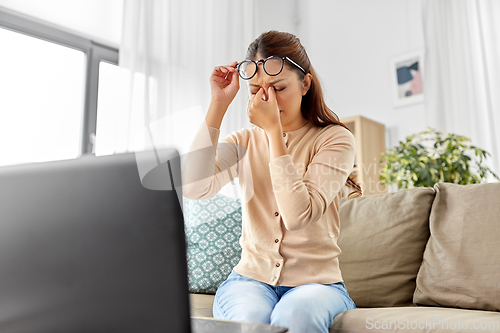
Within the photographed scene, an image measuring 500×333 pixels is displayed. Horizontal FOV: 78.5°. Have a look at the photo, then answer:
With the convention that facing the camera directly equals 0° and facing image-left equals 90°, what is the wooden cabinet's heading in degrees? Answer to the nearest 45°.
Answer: approximately 45°

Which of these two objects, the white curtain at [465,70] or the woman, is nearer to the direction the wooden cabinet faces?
the woman

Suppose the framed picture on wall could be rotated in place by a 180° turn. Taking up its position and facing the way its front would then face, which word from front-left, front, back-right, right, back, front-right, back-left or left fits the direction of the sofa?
back-right

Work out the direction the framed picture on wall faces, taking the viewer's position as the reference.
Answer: facing the viewer and to the left of the viewer

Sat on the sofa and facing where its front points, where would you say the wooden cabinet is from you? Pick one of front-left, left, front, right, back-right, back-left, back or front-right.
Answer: back

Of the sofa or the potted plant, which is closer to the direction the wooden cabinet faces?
the sofa

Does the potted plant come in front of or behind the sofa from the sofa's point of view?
behind

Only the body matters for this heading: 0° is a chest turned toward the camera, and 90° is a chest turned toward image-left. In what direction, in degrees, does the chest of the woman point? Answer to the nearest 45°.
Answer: approximately 0°
